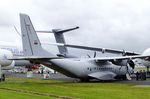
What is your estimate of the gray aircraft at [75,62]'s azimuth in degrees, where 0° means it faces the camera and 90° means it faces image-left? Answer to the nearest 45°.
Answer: approximately 225°
